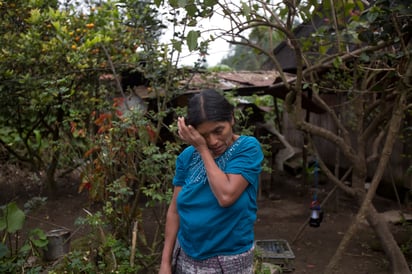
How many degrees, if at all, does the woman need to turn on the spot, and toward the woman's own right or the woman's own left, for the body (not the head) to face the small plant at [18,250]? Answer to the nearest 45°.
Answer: approximately 90° to the woman's own right

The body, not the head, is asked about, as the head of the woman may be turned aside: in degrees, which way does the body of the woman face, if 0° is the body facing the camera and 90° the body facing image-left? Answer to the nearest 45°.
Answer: approximately 45°
